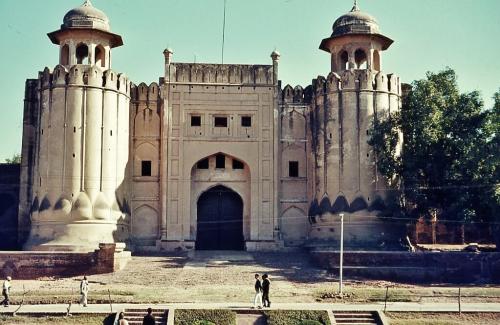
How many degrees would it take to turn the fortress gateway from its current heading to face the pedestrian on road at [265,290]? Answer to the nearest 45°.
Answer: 0° — it already faces them

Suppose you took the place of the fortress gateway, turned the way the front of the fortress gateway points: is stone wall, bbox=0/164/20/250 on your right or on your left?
on your right

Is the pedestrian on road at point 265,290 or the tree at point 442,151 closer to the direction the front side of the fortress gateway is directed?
the pedestrian on road

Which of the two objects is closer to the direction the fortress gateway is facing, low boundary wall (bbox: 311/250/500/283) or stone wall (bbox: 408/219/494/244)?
the low boundary wall

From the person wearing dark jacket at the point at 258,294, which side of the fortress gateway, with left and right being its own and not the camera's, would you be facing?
front

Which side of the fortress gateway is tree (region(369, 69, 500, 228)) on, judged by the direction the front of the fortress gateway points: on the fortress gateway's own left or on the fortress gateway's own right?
on the fortress gateway's own left

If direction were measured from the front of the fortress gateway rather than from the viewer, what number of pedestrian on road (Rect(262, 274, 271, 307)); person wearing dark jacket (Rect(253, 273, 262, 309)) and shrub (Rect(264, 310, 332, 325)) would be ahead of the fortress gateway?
3

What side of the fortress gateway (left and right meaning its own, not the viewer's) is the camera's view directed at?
front

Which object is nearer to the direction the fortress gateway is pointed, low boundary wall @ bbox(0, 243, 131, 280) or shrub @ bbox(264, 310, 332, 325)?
the shrub

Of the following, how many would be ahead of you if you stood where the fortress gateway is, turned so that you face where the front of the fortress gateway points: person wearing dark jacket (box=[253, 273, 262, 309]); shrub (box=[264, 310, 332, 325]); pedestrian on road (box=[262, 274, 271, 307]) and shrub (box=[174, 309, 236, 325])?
4

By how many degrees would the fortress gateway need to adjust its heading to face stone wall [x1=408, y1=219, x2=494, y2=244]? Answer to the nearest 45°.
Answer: approximately 90° to its left

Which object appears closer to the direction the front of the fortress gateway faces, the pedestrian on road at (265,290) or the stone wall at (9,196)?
the pedestrian on road

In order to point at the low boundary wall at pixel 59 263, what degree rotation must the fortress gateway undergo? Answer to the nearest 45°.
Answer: approximately 45° to its right

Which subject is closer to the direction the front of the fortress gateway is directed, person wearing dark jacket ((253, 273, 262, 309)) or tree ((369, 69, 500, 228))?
the person wearing dark jacket

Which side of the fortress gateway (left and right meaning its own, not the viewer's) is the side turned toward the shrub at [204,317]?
front

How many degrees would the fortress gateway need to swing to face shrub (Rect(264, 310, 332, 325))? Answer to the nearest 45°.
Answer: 0° — it already faces it
